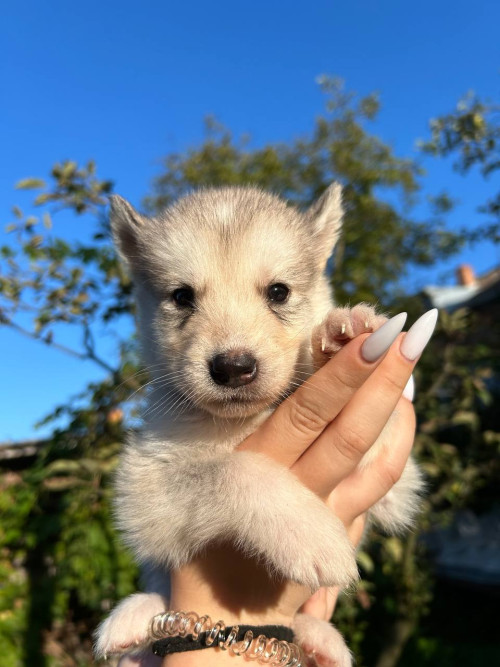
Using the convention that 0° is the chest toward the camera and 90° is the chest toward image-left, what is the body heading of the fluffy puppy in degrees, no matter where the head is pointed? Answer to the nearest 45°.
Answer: approximately 0°
